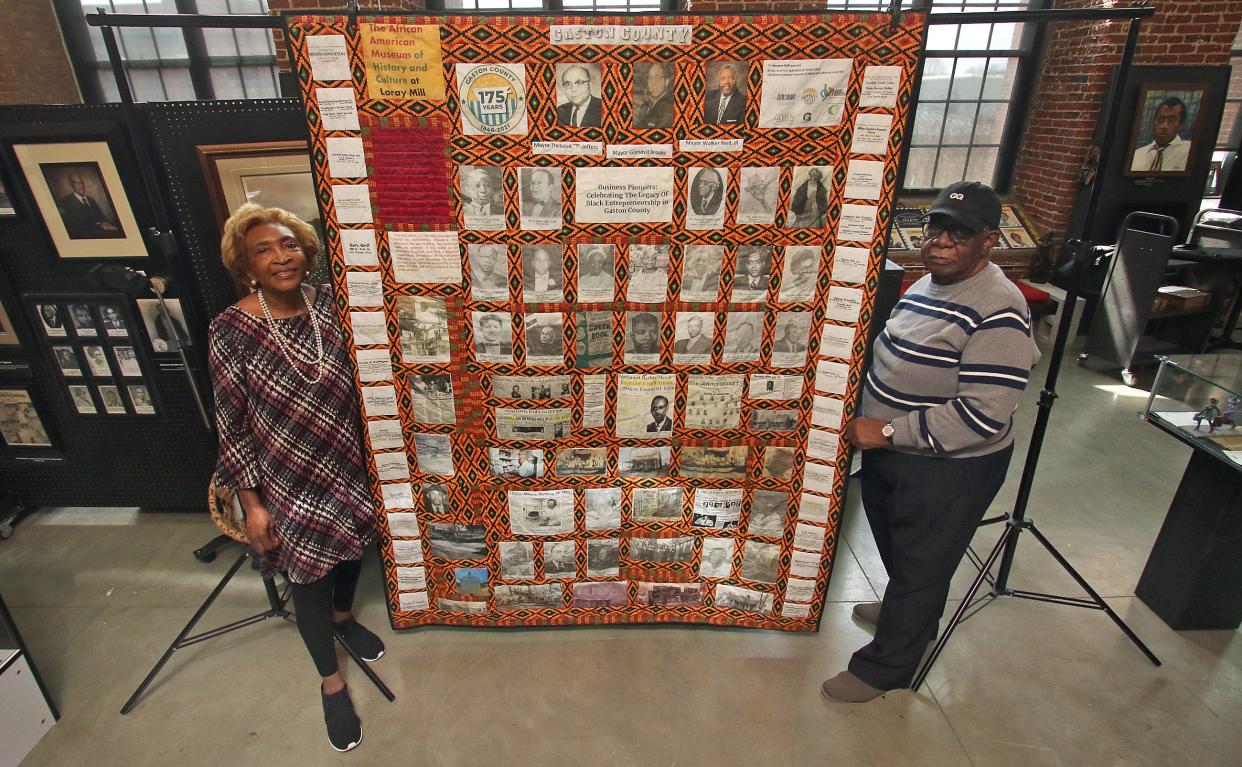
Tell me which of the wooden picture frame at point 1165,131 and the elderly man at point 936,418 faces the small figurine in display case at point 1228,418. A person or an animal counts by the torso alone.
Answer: the wooden picture frame

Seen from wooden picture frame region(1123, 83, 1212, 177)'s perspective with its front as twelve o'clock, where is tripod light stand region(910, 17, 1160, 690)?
The tripod light stand is roughly at 12 o'clock from the wooden picture frame.

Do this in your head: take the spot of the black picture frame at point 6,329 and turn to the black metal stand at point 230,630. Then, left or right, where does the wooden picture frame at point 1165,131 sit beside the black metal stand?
left

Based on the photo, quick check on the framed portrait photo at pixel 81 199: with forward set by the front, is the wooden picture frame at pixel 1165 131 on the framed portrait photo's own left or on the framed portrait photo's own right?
on the framed portrait photo's own left

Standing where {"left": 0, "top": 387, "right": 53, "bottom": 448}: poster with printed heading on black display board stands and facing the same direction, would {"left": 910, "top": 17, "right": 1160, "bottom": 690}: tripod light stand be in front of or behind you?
in front

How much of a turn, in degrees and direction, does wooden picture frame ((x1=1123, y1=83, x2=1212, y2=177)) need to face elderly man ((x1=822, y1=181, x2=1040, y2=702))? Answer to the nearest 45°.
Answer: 0° — it already faces them

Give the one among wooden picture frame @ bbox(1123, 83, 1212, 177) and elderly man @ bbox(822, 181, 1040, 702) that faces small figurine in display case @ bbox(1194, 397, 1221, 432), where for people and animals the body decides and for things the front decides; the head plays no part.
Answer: the wooden picture frame
